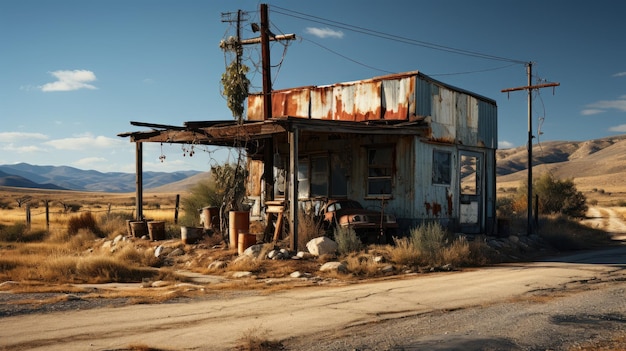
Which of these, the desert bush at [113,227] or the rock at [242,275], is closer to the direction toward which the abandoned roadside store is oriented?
the rock

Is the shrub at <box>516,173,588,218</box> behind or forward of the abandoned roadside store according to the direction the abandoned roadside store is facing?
behind

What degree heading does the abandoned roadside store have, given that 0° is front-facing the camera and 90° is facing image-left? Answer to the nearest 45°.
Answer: approximately 45°

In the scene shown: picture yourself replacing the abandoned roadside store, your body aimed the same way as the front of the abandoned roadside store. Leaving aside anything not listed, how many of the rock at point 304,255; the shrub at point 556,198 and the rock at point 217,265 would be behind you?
1

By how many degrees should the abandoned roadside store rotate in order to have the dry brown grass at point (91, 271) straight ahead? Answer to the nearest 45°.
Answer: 0° — it already faces it

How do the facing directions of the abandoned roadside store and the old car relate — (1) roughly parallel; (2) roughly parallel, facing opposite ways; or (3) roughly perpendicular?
roughly perpendicular

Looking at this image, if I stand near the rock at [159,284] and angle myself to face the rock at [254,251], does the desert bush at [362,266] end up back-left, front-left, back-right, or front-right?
front-right
